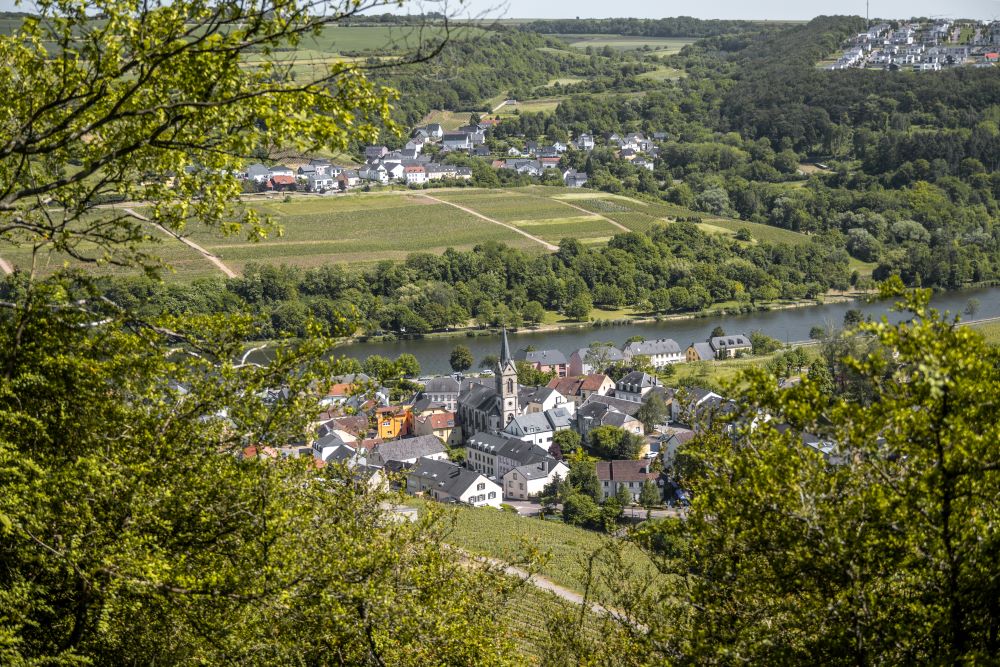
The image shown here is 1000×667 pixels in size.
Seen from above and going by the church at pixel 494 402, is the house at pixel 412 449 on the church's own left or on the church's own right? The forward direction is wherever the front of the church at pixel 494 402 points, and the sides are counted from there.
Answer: on the church's own right

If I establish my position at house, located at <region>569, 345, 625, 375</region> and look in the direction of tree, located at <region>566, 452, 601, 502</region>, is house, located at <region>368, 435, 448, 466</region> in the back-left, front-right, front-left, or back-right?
front-right

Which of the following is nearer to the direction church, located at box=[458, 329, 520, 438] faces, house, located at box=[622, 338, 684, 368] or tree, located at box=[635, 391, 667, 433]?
the tree

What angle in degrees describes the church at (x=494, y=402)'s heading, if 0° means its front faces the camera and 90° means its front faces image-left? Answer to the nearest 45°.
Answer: approximately 315°

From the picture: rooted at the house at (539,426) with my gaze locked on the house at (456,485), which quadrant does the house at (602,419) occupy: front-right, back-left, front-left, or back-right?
back-left

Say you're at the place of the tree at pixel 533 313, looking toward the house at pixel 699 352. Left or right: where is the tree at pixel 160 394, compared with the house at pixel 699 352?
right

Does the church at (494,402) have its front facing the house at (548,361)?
no

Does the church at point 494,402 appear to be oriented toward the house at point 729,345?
no

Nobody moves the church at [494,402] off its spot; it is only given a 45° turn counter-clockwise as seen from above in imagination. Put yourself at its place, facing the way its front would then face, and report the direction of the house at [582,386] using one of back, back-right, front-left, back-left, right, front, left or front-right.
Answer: front-left

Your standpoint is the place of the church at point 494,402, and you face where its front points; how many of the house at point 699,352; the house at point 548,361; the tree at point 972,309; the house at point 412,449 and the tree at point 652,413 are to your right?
1

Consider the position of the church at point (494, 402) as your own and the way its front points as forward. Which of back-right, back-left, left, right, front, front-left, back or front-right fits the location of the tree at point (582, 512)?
front-right

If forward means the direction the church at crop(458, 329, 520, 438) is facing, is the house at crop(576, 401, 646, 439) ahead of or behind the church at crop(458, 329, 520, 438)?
ahead

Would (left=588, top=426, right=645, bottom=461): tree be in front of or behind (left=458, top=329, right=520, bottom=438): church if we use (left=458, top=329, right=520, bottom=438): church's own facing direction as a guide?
in front
